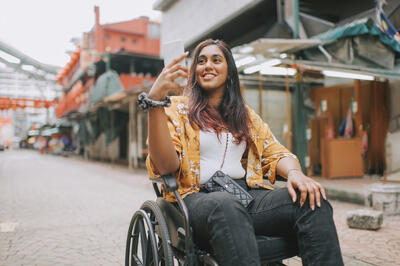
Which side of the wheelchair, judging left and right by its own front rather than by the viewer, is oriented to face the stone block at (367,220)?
left

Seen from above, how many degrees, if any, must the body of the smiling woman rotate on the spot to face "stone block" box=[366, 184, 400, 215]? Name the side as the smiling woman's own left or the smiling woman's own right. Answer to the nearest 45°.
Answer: approximately 90° to the smiling woman's own left

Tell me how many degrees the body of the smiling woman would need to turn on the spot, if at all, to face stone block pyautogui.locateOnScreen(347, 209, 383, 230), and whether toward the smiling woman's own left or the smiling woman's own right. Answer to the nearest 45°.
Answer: approximately 90° to the smiling woman's own left

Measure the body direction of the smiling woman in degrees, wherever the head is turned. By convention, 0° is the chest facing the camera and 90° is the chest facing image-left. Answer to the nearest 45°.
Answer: approximately 315°
